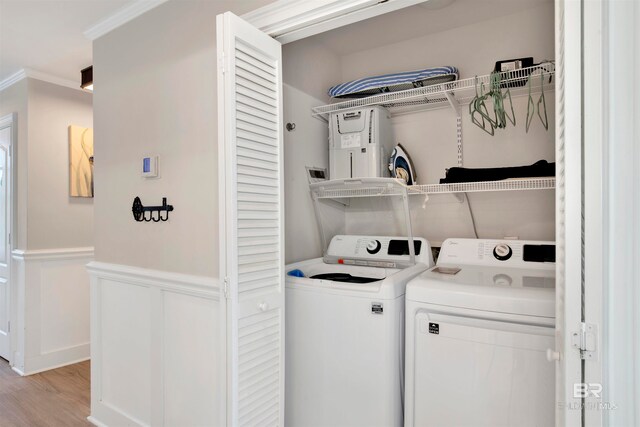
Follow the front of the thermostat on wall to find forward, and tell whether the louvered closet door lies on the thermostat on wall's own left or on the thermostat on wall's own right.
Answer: on the thermostat on wall's own left

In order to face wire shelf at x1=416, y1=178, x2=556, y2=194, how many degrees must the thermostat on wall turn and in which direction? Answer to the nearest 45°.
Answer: approximately 90° to its left

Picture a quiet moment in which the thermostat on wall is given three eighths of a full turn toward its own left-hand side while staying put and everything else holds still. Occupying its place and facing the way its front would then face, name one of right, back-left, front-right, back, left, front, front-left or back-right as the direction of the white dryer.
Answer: front-right

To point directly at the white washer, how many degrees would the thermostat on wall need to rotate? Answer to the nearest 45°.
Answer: approximately 90° to its left

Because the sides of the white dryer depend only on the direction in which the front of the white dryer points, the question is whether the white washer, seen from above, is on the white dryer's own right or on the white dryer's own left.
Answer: on the white dryer's own right

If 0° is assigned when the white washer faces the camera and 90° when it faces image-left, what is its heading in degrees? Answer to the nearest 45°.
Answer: approximately 45°

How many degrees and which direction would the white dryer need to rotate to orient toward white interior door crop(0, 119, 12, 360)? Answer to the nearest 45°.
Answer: approximately 90° to its right

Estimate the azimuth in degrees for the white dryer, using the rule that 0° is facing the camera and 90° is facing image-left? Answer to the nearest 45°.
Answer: approximately 0°

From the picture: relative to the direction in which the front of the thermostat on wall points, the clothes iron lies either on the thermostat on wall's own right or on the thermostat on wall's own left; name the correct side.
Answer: on the thermostat on wall's own left
